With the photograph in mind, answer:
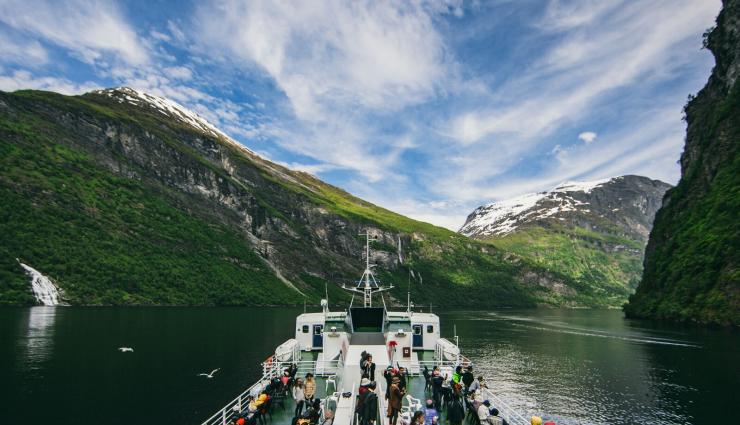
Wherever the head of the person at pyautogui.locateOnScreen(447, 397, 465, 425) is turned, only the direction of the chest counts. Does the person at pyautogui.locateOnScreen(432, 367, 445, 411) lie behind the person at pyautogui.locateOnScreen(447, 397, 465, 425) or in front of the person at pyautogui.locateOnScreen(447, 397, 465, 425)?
in front

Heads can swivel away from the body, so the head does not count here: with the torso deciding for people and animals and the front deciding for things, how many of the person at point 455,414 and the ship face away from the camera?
2

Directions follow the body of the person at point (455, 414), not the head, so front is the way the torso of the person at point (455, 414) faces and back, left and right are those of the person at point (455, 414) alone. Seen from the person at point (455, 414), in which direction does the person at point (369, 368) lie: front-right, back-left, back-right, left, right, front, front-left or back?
front-left

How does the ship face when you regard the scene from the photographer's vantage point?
facing away from the viewer

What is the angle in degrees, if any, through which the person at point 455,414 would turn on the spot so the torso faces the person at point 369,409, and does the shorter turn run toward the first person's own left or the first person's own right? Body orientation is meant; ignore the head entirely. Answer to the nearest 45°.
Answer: approximately 135° to the first person's own left

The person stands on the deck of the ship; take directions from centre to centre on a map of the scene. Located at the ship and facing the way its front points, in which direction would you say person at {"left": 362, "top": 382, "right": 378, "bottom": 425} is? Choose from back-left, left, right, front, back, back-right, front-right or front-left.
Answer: back

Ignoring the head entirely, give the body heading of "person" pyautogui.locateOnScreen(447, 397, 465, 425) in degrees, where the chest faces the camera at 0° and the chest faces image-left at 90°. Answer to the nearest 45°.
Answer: approximately 180°
